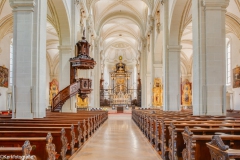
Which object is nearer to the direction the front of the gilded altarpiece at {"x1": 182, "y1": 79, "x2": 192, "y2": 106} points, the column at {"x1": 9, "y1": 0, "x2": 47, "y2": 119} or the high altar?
the column

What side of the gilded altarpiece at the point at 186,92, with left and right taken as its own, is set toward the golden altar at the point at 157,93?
right

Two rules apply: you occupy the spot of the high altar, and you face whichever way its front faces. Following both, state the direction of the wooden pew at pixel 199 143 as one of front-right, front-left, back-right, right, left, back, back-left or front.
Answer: front

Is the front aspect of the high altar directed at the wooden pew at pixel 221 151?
yes

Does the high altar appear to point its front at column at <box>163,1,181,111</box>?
yes

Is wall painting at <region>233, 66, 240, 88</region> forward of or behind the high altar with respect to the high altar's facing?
forward

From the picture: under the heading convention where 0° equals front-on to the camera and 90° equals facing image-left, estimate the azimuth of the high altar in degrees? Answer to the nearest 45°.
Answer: approximately 0°

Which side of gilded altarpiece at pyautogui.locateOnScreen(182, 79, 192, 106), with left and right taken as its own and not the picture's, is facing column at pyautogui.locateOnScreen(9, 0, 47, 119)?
front

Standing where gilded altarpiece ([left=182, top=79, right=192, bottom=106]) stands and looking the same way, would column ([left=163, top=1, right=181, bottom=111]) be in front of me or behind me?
in front
